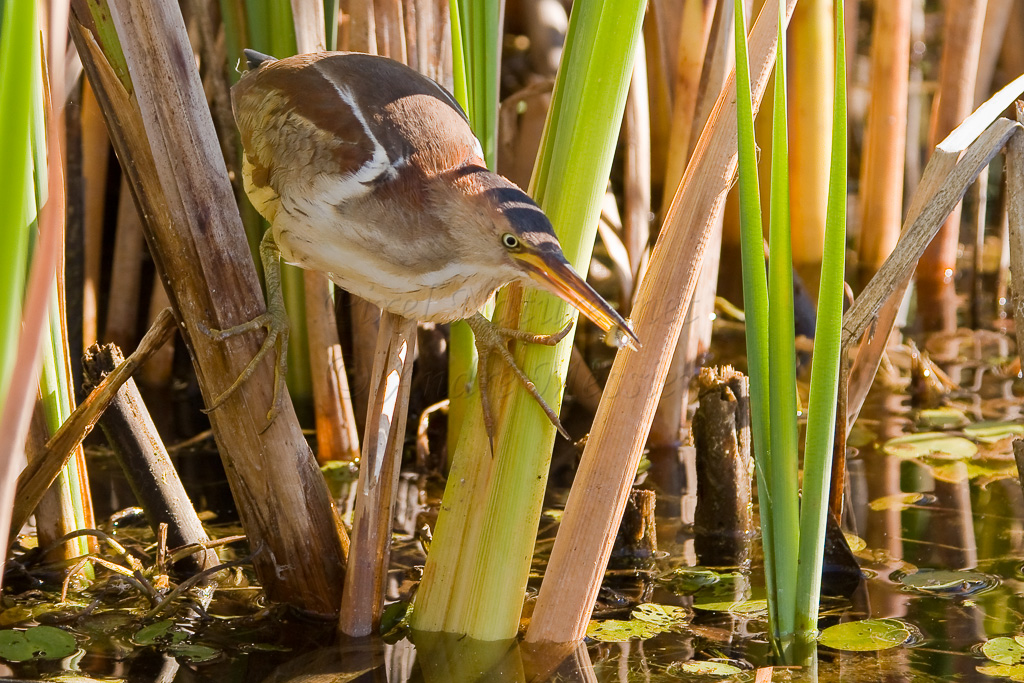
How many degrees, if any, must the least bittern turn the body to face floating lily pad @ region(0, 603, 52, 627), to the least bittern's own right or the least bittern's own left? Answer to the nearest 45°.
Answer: approximately 135° to the least bittern's own right

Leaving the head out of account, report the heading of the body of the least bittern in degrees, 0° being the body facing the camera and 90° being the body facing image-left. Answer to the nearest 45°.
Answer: approximately 315°

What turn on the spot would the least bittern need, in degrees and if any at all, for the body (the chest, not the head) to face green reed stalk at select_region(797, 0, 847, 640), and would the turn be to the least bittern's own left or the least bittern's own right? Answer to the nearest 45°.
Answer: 0° — it already faces it

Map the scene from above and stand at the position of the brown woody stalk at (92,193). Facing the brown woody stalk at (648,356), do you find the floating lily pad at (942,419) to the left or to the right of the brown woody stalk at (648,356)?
left

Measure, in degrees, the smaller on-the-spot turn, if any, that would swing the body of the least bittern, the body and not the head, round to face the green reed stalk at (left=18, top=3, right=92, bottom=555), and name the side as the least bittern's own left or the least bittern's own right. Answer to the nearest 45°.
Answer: approximately 135° to the least bittern's own right
